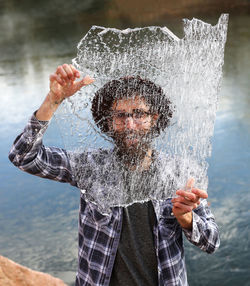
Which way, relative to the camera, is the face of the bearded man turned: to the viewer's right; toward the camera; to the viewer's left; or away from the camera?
toward the camera

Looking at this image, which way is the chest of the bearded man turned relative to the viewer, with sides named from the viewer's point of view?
facing the viewer
